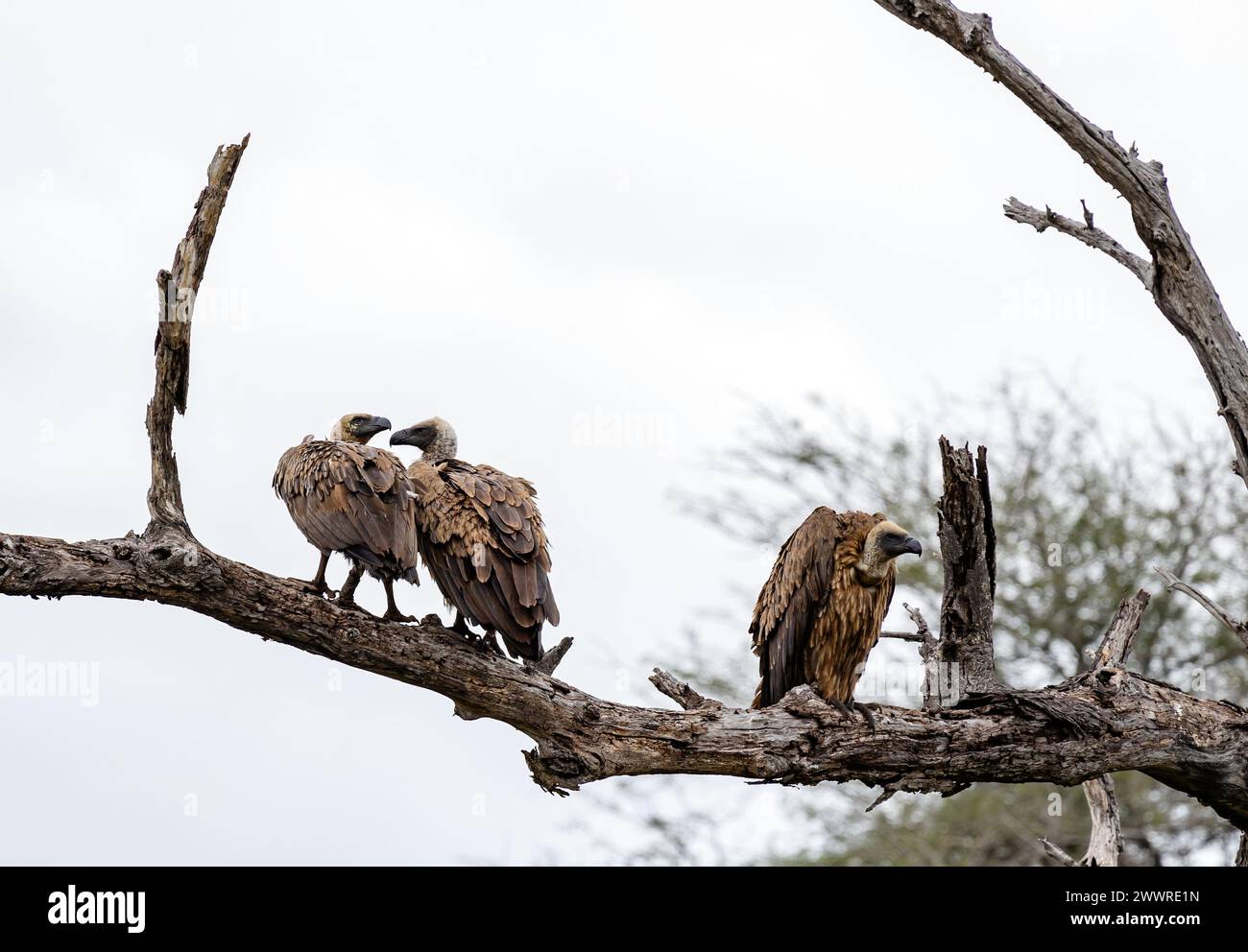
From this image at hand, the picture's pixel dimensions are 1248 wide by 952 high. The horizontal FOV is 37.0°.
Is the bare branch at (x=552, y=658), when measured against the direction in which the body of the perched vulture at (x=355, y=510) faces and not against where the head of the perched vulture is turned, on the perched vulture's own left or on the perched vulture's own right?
on the perched vulture's own right

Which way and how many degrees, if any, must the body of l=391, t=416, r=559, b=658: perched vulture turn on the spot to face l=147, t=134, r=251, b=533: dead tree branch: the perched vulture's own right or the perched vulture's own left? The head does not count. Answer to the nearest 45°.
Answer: approximately 90° to the perched vulture's own left

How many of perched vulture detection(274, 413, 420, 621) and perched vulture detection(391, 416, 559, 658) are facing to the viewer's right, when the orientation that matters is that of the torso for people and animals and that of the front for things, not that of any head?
0

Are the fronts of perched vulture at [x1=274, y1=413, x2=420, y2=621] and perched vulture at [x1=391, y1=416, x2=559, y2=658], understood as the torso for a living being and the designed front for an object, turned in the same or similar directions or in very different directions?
same or similar directions

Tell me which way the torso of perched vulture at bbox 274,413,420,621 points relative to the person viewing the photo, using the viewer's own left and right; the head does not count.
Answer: facing away from the viewer and to the left of the viewer

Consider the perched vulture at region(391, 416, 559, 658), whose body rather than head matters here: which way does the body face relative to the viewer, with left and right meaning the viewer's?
facing away from the viewer and to the left of the viewer

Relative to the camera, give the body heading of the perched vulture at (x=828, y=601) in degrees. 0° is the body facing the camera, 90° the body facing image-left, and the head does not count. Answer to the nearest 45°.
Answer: approximately 315°

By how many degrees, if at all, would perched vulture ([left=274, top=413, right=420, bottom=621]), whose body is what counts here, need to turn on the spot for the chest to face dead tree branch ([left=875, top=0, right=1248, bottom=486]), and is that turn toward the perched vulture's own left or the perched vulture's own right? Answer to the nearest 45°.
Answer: approximately 135° to the perched vulture's own right
